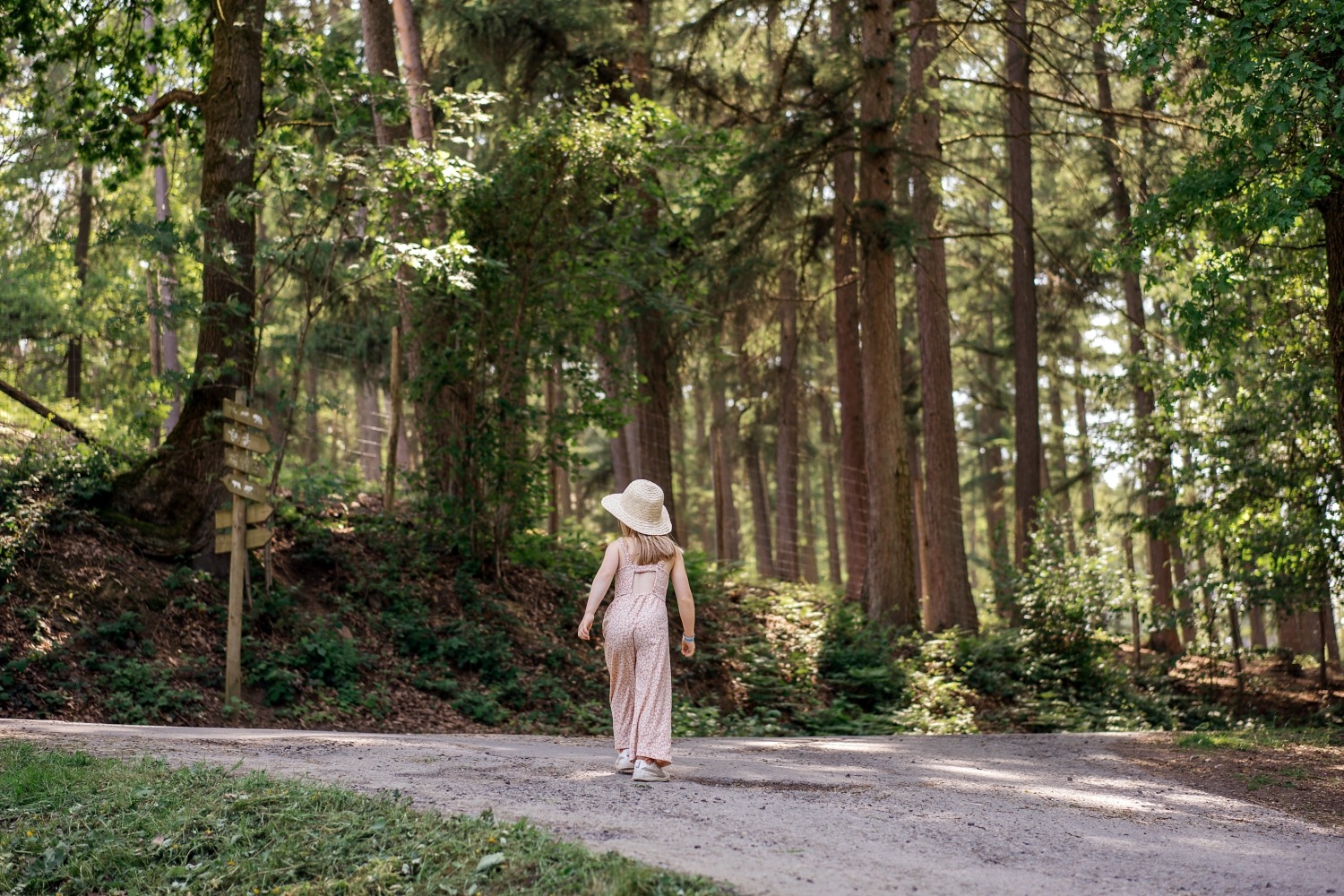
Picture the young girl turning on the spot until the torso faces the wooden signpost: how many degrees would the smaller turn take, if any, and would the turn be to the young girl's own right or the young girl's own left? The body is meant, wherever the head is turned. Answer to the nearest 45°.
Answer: approximately 45° to the young girl's own left

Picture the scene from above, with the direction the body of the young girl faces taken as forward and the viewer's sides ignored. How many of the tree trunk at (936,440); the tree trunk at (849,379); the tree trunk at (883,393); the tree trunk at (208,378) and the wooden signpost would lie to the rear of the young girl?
0

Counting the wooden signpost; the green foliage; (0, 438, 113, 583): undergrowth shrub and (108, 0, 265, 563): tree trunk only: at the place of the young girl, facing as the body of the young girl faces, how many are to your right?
0

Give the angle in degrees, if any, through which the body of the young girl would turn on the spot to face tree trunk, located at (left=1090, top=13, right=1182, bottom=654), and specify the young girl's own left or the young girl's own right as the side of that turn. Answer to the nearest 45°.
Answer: approximately 45° to the young girl's own right

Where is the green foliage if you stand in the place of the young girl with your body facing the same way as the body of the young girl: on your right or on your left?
on your left

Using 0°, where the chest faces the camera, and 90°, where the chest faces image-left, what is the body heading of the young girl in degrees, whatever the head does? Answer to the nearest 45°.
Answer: approximately 180°

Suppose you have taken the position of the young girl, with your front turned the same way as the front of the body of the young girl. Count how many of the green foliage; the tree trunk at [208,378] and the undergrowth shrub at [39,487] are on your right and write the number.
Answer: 0

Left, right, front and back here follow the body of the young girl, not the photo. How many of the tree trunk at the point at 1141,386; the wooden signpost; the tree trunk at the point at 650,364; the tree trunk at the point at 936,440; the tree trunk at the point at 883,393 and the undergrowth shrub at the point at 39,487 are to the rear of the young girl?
0

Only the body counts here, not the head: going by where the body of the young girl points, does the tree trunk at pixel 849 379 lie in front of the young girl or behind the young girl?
in front

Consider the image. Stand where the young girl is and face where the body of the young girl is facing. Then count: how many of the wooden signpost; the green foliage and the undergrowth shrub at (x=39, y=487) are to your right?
0

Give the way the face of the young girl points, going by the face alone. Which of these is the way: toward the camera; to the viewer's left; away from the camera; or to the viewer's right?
away from the camera

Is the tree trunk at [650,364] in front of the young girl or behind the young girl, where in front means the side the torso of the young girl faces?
in front

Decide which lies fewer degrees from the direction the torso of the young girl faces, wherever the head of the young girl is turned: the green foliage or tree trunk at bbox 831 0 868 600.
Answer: the tree trunk

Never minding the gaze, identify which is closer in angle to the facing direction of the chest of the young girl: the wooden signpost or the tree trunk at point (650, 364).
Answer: the tree trunk

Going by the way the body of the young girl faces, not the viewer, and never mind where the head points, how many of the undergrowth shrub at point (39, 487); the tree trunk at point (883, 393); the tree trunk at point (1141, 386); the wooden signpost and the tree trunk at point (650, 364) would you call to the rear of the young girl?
0

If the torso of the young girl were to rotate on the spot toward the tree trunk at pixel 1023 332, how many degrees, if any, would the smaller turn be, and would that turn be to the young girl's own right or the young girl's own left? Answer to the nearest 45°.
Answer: approximately 45° to the young girl's own right
